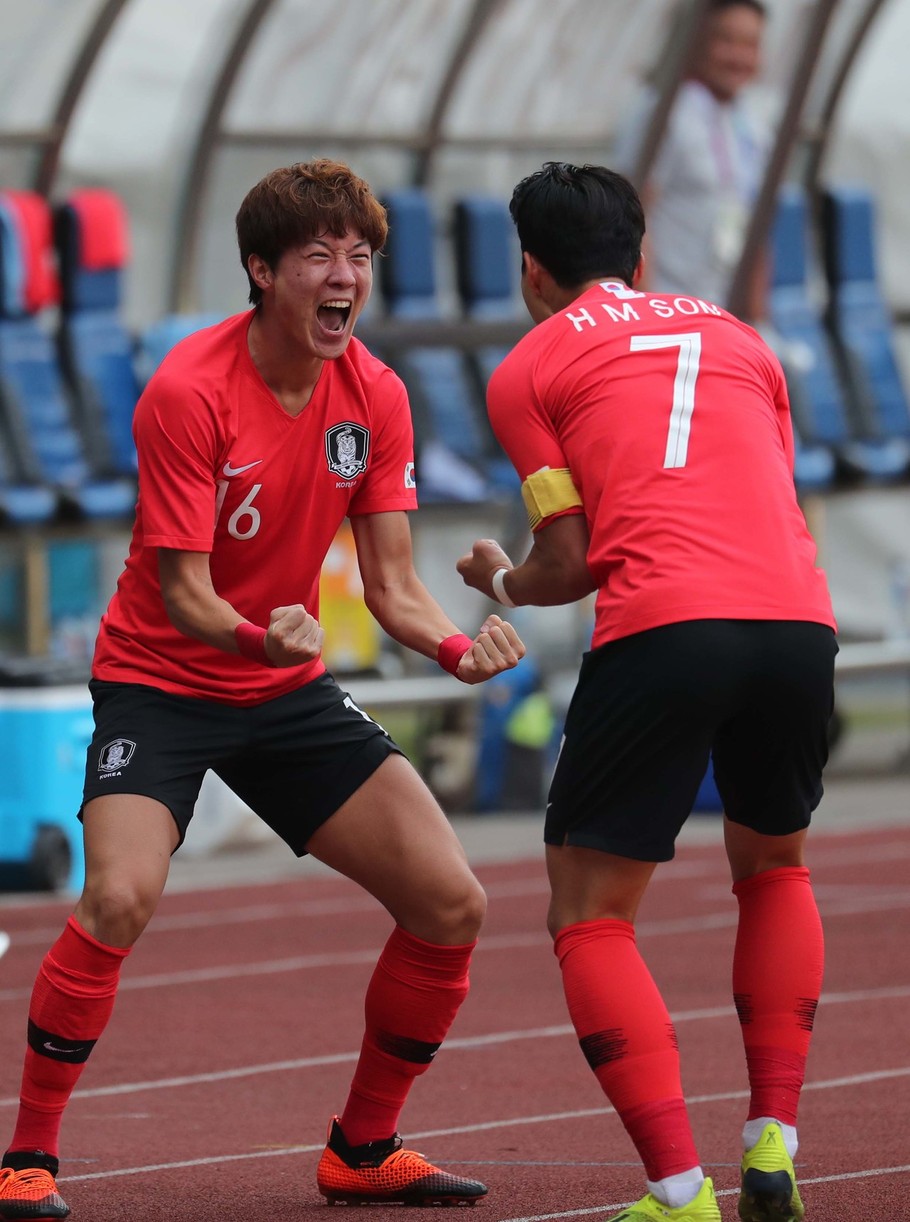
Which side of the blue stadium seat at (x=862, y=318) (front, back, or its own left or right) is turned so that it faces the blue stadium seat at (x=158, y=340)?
right

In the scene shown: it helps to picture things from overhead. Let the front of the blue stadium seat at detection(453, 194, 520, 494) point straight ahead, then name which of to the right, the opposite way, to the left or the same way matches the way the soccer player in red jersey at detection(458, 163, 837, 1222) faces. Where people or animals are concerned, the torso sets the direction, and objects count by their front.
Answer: the opposite way

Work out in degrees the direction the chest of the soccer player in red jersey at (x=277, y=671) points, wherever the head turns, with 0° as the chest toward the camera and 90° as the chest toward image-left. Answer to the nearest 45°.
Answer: approximately 315°

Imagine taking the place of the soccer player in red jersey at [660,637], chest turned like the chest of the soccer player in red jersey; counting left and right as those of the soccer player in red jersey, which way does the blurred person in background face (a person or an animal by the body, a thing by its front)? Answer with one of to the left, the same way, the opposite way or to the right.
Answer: the opposite way

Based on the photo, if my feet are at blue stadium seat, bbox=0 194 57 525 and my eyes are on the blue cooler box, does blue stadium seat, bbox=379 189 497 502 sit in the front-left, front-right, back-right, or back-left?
back-left

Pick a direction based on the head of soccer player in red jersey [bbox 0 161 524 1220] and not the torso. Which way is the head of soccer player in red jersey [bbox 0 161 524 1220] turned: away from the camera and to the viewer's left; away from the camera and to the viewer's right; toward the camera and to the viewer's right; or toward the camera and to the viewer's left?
toward the camera and to the viewer's right

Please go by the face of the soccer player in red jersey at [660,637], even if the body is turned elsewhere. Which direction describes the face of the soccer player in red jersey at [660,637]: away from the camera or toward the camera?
away from the camera

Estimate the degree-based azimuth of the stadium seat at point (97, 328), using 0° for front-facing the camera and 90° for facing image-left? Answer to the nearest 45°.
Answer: approximately 315°

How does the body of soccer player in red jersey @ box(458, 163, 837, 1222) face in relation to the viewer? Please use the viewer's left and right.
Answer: facing away from the viewer and to the left of the viewer

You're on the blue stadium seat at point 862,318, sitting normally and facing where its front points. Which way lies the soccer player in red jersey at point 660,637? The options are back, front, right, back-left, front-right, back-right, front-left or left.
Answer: front-right

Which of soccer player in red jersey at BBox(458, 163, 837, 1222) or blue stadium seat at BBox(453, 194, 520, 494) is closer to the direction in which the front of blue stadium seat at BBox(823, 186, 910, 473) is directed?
the soccer player in red jersey
